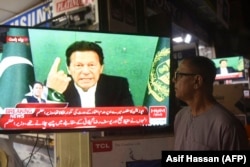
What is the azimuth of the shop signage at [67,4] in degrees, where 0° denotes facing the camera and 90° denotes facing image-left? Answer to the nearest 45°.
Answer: approximately 45°

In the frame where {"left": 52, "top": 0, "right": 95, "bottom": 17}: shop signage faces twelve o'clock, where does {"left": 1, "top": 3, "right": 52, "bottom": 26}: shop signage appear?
{"left": 1, "top": 3, "right": 52, "bottom": 26}: shop signage is roughly at 4 o'clock from {"left": 52, "top": 0, "right": 95, "bottom": 17}: shop signage.

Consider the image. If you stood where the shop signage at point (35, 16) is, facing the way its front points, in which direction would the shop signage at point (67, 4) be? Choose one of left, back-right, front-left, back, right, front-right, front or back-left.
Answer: front-left

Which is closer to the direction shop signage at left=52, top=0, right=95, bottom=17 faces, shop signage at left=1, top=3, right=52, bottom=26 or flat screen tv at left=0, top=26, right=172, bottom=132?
the flat screen tv

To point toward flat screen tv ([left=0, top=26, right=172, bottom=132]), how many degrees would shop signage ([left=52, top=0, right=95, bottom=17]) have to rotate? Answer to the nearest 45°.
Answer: approximately 45° to its left

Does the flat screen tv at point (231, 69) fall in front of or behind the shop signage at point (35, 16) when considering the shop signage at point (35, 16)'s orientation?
behind

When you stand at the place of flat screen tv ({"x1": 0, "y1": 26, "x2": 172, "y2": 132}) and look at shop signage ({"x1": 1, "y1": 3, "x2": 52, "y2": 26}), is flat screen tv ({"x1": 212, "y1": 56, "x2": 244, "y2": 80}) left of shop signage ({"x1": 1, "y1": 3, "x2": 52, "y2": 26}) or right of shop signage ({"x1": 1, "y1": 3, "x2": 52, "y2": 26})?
right

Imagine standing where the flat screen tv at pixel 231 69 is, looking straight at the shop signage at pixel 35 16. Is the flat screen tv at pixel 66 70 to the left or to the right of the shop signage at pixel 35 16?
left
